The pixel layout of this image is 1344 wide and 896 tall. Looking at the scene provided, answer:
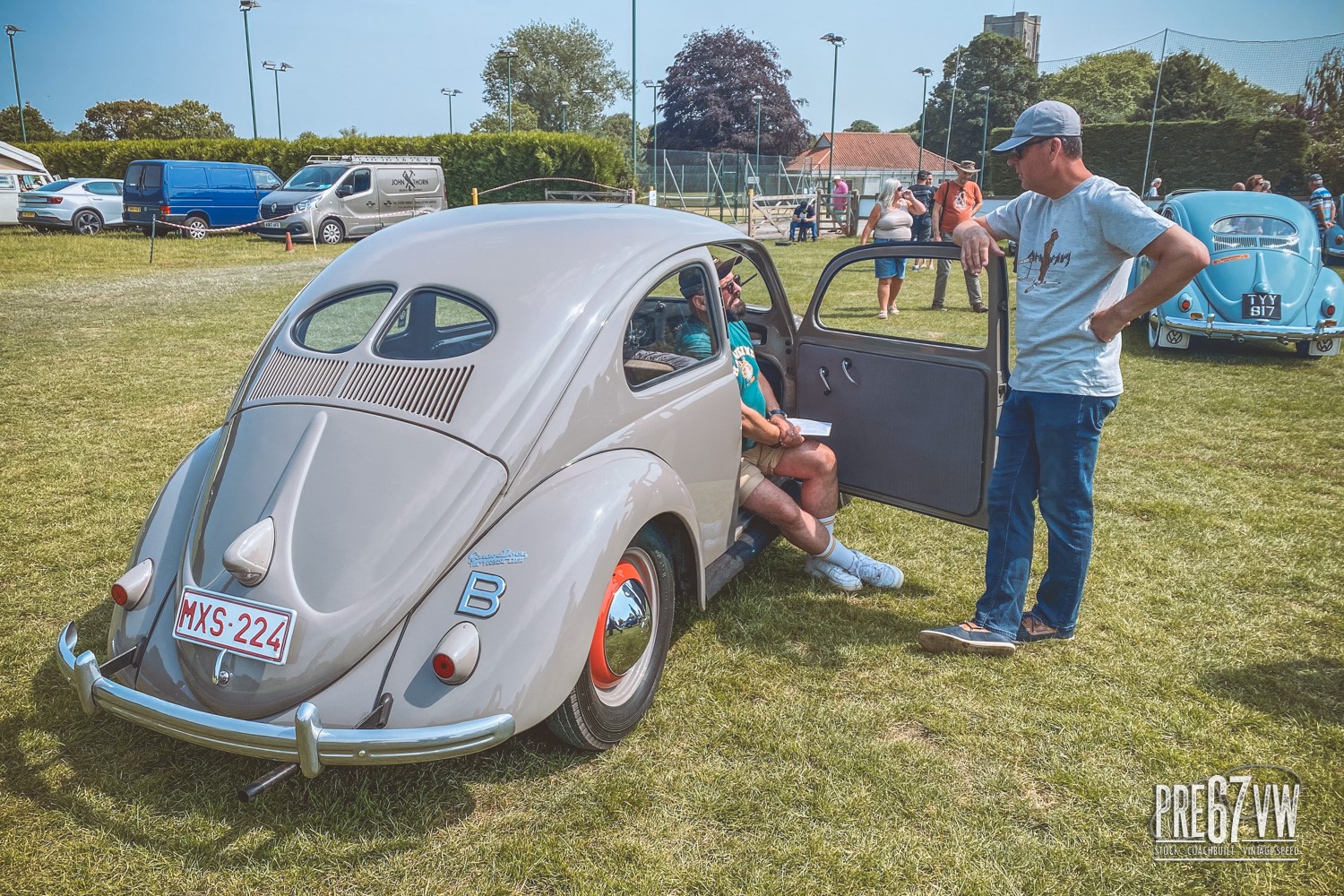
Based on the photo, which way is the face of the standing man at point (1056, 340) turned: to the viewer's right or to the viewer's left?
to the viewer's left

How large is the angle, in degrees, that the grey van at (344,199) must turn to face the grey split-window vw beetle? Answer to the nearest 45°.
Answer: approximately 45° to its left

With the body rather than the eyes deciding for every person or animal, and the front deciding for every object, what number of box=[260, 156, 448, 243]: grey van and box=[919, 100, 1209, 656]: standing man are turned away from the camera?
0

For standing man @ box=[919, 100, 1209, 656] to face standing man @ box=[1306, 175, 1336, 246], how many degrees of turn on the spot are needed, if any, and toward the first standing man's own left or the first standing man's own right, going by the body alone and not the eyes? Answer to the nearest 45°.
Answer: approximately 135° to the first standing man's own right

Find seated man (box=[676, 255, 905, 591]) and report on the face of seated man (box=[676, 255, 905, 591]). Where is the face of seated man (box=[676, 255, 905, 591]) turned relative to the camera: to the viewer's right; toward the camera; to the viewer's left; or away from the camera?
to the viewer's right

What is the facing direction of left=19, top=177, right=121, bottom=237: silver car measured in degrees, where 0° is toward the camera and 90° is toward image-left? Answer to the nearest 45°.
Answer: approximately 225°

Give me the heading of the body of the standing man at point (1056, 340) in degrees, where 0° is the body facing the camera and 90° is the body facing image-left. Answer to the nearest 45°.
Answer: approximately 45°

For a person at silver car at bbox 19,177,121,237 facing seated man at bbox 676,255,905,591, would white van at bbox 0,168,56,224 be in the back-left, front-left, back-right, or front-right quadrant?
back-right

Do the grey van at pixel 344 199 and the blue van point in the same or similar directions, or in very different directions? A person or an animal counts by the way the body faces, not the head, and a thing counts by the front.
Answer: very different directions

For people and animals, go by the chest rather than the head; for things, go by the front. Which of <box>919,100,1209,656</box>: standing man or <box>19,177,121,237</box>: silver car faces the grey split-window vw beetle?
the standing man

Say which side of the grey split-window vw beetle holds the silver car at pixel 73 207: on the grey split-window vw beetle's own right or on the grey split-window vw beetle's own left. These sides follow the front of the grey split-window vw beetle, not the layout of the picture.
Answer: on the grey split-window vw beetle's own left

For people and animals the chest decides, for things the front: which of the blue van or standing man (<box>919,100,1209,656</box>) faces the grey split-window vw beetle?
the standing man
